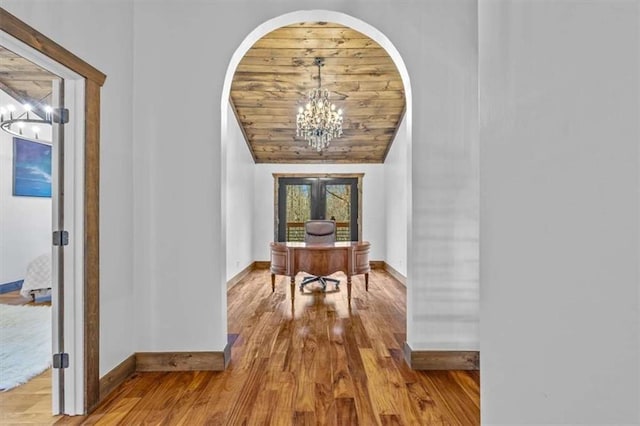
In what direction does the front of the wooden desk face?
away from the camera

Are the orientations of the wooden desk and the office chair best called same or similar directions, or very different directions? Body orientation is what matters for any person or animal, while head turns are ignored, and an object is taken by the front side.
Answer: very different directions

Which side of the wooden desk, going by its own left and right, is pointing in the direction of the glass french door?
front

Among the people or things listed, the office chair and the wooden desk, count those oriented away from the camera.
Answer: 1

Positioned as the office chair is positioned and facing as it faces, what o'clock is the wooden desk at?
The wooden desk is roughly at 12 o'clock from the office chair.

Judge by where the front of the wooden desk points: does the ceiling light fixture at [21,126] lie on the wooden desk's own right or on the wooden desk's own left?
on the wooden desk's own left

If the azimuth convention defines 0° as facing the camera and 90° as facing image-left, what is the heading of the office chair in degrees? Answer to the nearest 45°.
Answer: approximately 0°

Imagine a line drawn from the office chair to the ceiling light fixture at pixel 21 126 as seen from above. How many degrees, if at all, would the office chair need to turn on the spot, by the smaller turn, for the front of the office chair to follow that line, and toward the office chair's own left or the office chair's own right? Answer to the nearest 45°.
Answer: approximately 90° to the office chair's own right

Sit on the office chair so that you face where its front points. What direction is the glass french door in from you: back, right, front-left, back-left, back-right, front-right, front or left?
back
